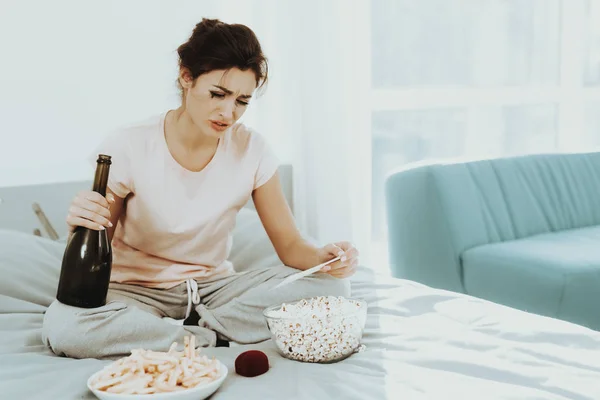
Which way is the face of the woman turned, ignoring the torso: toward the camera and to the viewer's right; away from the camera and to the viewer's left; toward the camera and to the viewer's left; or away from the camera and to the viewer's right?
toward the camera and to the viewer's right

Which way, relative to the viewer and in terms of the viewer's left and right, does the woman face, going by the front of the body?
facing the viewer and to the right of the viewer

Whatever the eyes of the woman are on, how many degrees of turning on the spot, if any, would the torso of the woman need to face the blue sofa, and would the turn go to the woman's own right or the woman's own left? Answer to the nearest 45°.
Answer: approximately 90° to the woman's own left

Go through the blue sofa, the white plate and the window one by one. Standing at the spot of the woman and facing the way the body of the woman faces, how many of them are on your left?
2

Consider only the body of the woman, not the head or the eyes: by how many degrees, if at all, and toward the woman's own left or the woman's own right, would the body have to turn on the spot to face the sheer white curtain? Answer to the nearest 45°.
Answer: approximately 135° to the woman's own left

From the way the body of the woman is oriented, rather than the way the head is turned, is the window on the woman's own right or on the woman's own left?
on the woman's own left

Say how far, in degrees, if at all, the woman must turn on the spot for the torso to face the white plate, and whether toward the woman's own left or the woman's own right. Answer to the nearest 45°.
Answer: approximately 45° to the woman's own right
